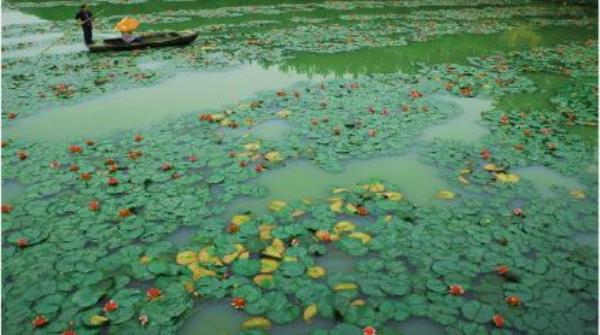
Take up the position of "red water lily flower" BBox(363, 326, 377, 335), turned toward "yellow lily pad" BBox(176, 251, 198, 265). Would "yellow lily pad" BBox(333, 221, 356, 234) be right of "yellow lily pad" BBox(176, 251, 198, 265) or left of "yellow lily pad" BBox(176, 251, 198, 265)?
right

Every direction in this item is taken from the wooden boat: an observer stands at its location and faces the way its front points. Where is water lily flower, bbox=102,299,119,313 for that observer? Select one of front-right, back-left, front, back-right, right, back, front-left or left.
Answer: right

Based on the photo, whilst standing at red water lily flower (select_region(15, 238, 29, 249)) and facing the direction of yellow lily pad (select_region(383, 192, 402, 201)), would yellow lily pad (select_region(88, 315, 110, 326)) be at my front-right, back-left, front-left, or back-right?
front-right

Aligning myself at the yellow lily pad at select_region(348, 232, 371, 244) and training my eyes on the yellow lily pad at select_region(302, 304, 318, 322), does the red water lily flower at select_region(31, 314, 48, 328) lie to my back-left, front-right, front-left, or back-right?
front-right

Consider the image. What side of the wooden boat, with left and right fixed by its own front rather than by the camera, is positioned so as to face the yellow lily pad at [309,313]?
right

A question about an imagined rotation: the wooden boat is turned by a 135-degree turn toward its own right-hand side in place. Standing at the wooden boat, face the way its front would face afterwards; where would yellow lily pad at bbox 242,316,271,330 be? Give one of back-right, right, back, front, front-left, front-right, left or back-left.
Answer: front-left

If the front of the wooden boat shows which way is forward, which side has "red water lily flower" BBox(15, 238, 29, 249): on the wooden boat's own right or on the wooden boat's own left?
on the wooden boat's own right

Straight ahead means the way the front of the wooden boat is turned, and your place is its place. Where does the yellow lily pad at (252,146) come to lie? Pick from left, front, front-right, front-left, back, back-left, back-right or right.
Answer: right

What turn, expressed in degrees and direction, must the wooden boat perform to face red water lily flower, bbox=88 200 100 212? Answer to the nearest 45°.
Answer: approximately 90° to its right

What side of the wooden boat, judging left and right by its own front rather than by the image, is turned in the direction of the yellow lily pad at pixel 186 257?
right

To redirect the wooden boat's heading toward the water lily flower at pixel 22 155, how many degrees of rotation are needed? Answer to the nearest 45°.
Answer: approximately 90° to its right

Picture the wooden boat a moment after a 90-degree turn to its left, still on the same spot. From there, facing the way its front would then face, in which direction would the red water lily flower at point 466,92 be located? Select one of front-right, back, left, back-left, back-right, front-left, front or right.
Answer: back-right

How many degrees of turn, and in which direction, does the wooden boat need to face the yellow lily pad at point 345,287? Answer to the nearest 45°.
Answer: approximately 90° to its right

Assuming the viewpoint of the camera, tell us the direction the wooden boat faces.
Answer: facing to the right of the viewer

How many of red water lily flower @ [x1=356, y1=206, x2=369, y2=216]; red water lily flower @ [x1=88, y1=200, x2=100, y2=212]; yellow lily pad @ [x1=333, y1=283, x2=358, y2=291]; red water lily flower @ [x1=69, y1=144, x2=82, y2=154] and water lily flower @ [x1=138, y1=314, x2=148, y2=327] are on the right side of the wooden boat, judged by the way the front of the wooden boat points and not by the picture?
5

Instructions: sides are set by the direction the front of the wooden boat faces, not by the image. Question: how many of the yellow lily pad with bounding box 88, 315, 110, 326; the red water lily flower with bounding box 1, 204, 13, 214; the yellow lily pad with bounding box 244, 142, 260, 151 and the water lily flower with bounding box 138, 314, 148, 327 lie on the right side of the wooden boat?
4
